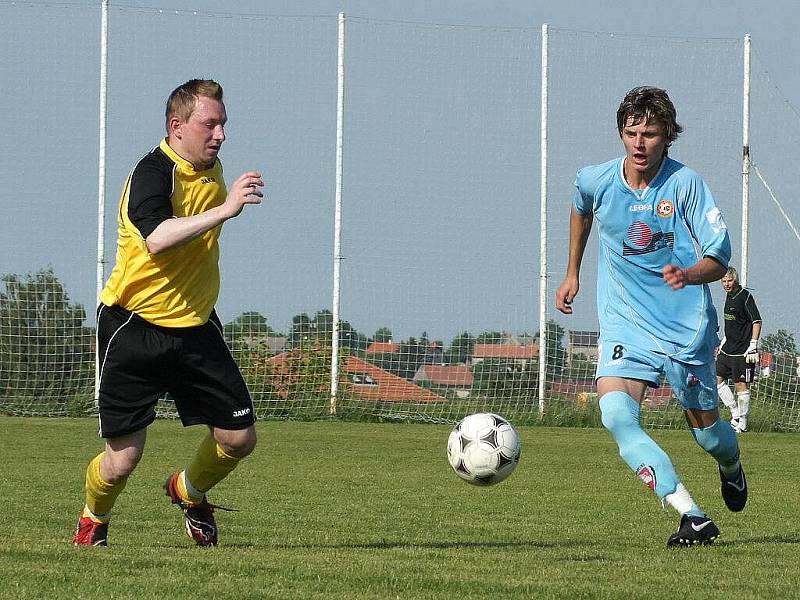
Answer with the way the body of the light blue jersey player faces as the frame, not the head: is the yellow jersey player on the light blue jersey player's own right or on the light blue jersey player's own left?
on the light blue jersey player's own right

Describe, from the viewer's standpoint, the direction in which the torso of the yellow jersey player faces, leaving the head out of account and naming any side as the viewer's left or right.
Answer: facing the viewer and to the right of the viewer

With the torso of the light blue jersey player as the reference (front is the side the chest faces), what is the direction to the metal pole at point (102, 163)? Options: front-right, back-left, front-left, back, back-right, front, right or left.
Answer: back-right

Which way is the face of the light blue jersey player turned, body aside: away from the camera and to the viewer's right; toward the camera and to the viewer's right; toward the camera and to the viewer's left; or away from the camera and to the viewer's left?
toward the camera and to the viewer's left

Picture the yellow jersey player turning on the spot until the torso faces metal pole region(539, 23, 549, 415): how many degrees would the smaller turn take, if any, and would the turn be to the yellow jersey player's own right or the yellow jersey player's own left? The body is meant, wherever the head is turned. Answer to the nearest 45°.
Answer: approximately 90° to the yellow jersey player's own left

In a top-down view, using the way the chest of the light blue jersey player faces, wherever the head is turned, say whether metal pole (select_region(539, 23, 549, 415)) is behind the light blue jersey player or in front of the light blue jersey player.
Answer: behind

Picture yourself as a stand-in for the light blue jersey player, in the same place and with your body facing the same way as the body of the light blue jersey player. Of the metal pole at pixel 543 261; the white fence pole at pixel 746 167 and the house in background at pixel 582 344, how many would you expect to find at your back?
3

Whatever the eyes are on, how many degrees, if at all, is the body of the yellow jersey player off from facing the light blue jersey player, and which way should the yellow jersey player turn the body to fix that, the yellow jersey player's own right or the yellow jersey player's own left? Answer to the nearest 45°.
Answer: approximately 45° to the yellow jersey player's own left

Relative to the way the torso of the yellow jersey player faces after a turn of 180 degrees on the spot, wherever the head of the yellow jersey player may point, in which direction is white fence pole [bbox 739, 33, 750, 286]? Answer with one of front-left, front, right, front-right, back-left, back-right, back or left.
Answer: right

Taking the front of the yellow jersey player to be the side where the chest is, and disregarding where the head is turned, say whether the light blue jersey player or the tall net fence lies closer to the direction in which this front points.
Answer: the light blue jersey player

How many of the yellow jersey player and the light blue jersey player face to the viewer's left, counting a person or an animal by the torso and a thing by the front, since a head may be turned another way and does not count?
0

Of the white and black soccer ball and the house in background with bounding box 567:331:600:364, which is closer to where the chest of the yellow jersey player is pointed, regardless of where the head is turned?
the white and black soccer ball
